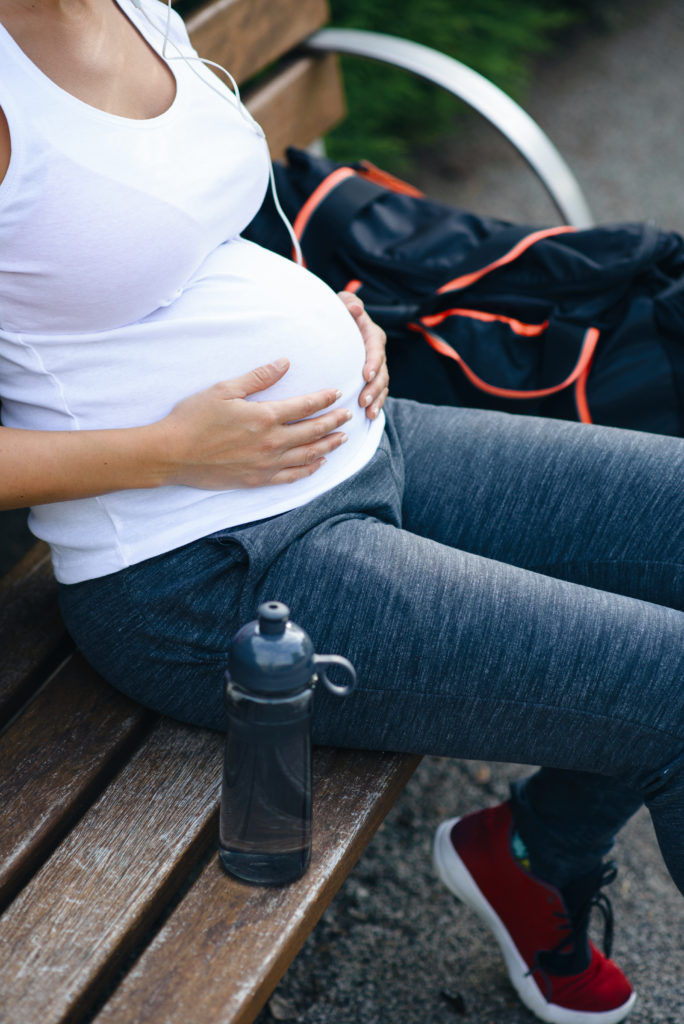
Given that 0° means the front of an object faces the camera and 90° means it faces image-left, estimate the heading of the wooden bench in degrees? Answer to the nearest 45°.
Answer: approximately 315°

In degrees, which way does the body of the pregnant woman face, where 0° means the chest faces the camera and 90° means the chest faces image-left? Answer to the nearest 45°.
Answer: approximately 315°
